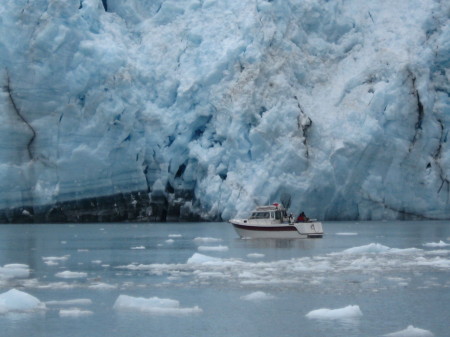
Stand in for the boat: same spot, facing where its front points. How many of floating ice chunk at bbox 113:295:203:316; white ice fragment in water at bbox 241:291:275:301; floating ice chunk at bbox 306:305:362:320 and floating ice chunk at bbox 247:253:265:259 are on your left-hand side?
4

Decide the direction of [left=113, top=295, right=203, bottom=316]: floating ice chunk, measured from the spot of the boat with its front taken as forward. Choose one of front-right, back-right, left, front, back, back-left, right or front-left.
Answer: left

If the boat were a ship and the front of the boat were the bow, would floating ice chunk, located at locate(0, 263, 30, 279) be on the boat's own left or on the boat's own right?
on the boat's own left

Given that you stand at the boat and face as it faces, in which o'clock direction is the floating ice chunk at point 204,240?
The floating ice chunk is roughly at 11 o'clock from the boat.

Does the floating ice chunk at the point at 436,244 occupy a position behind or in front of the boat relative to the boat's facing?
behind

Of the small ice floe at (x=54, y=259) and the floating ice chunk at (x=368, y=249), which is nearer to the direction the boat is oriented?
the small ice floe

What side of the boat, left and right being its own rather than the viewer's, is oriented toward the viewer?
left

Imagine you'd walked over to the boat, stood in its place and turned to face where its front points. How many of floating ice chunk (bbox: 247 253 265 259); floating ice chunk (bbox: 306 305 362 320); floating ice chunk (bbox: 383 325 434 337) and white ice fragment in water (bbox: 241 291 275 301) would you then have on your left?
4

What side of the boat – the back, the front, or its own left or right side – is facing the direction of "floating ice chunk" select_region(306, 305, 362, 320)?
left

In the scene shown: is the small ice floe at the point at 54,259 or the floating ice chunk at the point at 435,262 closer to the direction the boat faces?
the small ice floe
